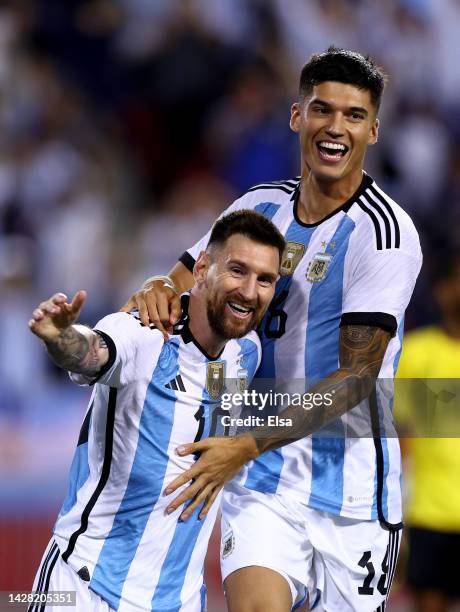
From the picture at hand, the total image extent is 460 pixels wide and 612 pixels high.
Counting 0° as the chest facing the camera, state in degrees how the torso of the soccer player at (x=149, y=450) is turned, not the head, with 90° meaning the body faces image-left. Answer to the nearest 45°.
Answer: approximately 315°

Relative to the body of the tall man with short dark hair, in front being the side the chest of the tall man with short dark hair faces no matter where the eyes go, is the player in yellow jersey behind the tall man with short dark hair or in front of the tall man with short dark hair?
behind

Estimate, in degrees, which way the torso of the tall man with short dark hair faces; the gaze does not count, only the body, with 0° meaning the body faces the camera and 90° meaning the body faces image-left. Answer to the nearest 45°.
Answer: approximately 45°

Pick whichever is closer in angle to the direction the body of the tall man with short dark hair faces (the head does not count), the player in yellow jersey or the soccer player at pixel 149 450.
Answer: the soccer player

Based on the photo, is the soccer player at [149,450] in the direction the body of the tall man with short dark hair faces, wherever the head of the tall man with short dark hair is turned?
yes

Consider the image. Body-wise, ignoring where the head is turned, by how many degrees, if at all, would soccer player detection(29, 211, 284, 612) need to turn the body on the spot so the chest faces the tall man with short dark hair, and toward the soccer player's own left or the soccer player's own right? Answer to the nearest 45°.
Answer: approximately 90° to the soccer player's own left
